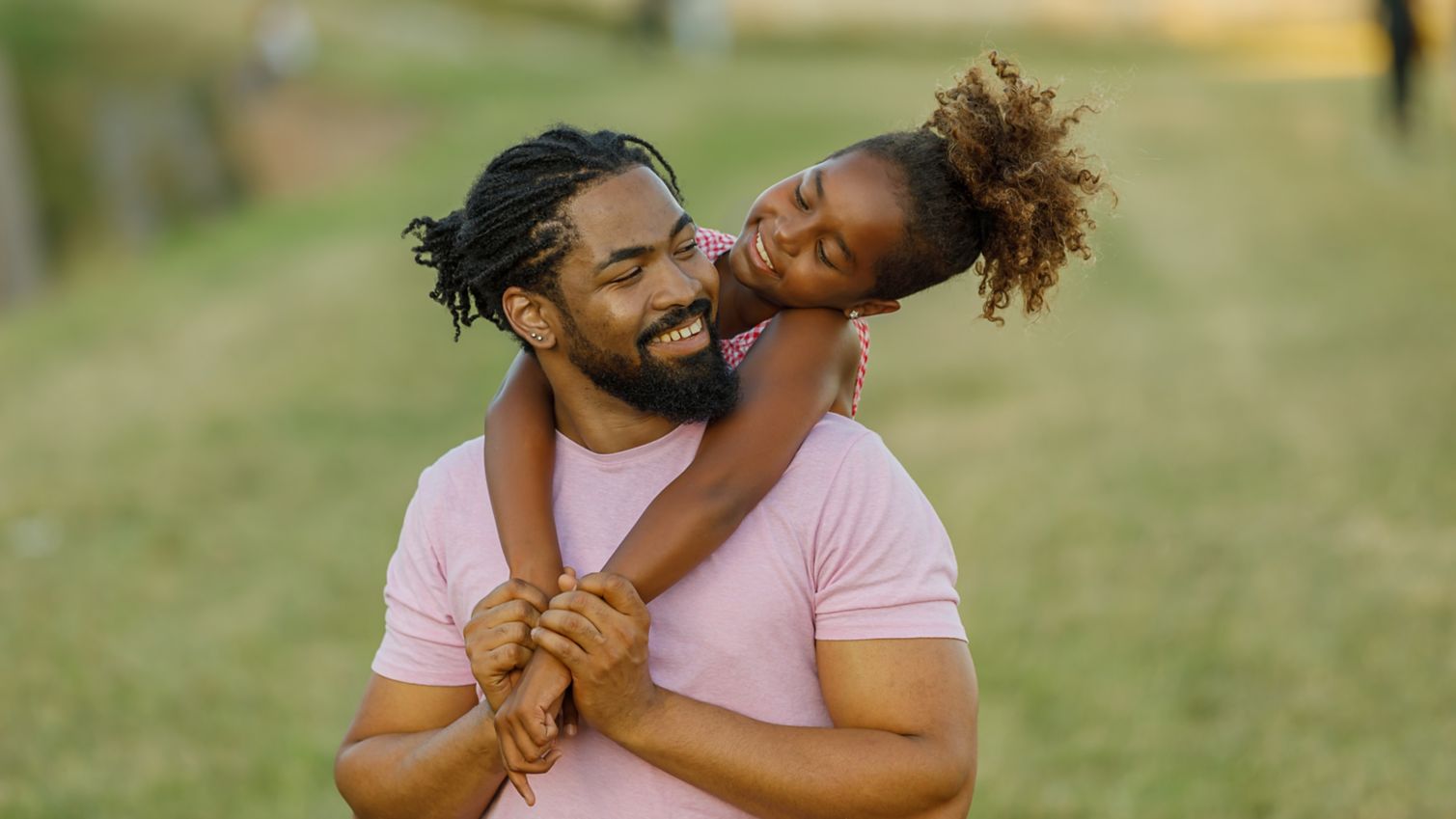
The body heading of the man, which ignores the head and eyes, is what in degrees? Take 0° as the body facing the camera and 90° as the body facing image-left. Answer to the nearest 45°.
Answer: approximately 0°

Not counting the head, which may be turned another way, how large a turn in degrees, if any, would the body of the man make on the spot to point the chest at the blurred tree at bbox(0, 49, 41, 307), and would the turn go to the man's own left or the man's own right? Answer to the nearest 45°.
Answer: approximately 135° to the man's own right

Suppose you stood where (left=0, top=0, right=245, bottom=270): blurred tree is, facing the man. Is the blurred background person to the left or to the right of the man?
left

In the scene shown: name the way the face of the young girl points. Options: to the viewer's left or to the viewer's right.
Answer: to the viewer's left

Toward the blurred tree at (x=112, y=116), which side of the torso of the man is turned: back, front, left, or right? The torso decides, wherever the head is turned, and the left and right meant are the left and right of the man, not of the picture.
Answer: back

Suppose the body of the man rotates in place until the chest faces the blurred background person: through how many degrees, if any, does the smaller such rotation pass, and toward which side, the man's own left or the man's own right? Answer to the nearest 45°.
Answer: approximately 135° to the man's own left
